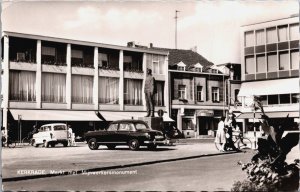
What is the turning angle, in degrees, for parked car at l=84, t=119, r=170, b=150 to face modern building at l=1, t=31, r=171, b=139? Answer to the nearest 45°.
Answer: approximately 45° to its right

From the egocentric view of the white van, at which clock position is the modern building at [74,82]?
The modern building is roughly at 2 o'clock from the white van.

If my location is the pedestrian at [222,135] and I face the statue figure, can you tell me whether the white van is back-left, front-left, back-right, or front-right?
front-left

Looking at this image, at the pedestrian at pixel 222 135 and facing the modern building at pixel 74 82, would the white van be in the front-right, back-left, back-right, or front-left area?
front-left

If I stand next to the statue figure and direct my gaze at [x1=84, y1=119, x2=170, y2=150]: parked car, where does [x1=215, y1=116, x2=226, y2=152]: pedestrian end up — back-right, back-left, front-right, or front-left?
front-left

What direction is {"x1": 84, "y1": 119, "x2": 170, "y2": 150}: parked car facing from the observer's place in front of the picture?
facing away from the viewer and to the left of the viewer

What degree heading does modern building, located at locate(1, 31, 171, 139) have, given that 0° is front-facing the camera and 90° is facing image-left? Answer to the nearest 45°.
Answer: approximately 315°

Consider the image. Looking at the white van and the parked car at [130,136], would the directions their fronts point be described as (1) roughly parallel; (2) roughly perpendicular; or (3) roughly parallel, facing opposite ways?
roughly parallel

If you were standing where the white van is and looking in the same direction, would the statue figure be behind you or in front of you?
behind

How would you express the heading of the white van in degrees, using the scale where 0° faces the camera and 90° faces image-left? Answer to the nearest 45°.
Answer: approximately 135°

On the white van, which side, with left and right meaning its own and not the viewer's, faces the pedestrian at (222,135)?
back
